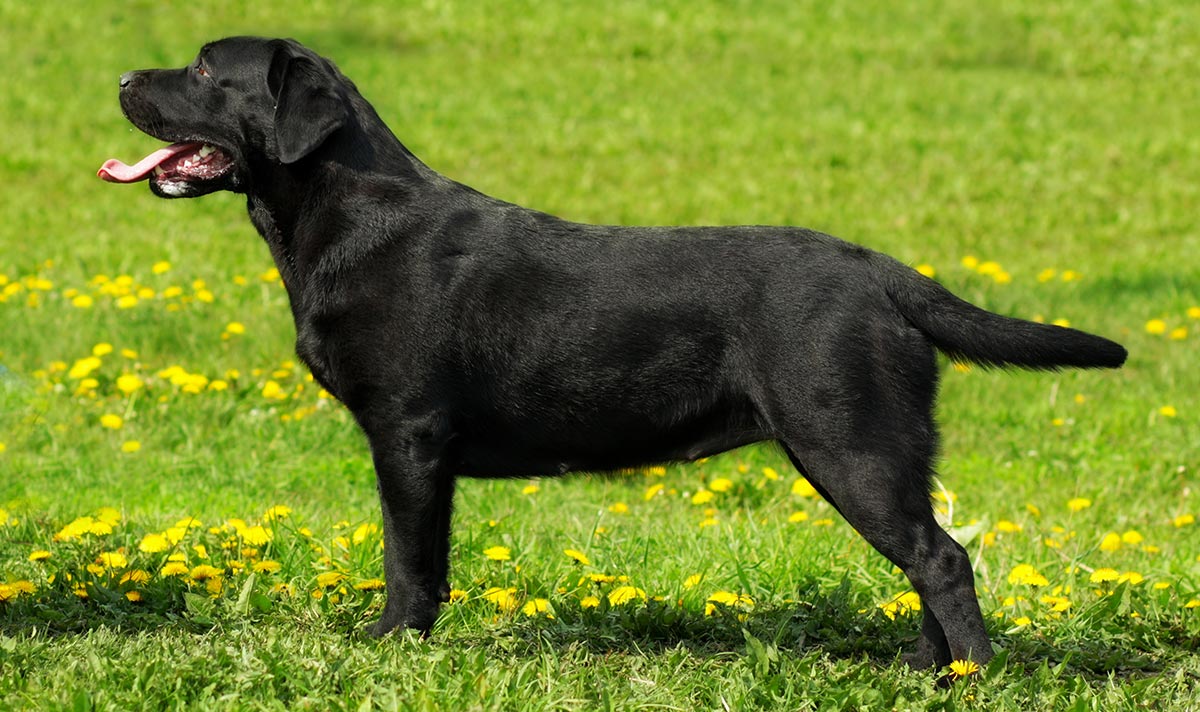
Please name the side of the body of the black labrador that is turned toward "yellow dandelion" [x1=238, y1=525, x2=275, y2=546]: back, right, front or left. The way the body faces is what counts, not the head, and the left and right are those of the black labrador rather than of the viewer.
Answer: front

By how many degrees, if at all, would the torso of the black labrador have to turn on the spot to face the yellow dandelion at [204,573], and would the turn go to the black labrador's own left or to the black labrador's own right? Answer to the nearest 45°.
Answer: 0° — it already faces it

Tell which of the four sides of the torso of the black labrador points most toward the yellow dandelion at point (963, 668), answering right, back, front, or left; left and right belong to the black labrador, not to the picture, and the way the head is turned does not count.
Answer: back

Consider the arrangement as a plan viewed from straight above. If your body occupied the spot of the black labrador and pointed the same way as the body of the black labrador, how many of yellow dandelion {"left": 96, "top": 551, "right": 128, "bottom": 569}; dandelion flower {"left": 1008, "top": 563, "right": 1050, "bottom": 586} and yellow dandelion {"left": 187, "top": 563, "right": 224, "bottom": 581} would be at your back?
1

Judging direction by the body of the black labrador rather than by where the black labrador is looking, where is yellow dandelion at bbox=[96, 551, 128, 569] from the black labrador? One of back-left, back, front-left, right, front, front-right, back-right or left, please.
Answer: front

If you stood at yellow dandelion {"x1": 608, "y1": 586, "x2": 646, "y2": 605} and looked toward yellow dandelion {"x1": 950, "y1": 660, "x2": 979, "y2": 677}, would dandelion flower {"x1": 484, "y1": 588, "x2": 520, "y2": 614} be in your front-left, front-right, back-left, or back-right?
back-right

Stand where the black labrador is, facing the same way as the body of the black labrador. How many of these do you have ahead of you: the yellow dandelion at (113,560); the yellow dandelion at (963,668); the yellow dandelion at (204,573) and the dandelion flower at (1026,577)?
2

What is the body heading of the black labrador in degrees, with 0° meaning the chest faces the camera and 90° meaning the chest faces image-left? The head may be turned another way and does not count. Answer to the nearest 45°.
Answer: approximately 90°
